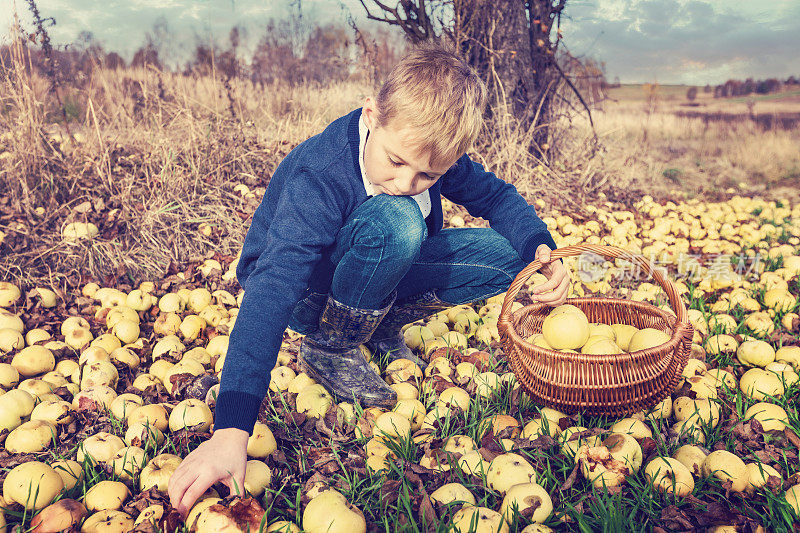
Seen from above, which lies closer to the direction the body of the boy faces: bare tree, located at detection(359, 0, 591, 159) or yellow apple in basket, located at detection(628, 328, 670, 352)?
the yellow apple in basket

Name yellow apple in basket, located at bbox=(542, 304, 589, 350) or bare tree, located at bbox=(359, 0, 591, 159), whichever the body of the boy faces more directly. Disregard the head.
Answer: the yellow apple in basket

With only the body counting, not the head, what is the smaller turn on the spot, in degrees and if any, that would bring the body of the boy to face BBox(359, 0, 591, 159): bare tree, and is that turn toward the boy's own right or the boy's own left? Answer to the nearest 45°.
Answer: approximately 135° to the boy's own left
